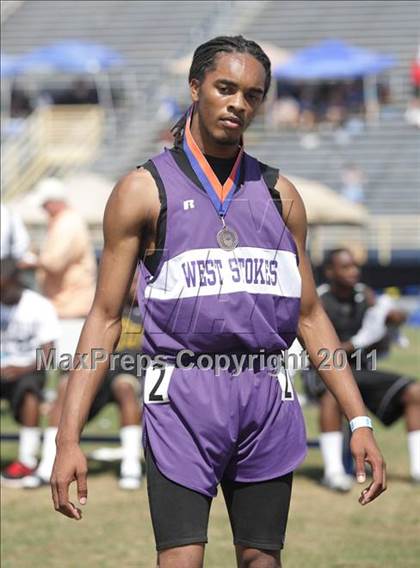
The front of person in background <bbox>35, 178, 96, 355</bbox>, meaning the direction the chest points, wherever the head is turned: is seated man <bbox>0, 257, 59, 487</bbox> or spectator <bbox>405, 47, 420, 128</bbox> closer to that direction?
the seated man

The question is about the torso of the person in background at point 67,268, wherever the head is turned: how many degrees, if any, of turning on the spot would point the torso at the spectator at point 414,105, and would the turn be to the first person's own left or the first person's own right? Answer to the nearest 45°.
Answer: approximately 135° to the first person's own right

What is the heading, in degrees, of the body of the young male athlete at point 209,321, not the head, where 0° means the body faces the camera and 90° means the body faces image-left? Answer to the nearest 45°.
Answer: approximately 0°

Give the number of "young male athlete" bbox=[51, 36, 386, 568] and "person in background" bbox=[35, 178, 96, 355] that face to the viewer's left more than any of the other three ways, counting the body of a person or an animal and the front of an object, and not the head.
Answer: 1

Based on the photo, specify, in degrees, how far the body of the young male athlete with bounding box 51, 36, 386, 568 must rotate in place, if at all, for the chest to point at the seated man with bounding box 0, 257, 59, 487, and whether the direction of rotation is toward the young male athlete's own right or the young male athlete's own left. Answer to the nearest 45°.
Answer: approximately 180°

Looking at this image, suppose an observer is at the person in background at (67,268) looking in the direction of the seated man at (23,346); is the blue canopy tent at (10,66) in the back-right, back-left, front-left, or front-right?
back-right

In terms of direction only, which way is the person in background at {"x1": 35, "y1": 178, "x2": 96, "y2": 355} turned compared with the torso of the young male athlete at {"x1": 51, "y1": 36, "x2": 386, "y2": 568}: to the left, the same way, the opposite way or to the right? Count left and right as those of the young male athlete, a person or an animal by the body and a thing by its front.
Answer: to the right

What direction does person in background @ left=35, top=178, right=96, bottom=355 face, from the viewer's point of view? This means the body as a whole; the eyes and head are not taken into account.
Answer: to the viewer's left

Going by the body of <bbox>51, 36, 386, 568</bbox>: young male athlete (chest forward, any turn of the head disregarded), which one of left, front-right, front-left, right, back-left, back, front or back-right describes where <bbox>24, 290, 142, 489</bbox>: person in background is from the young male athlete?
back
